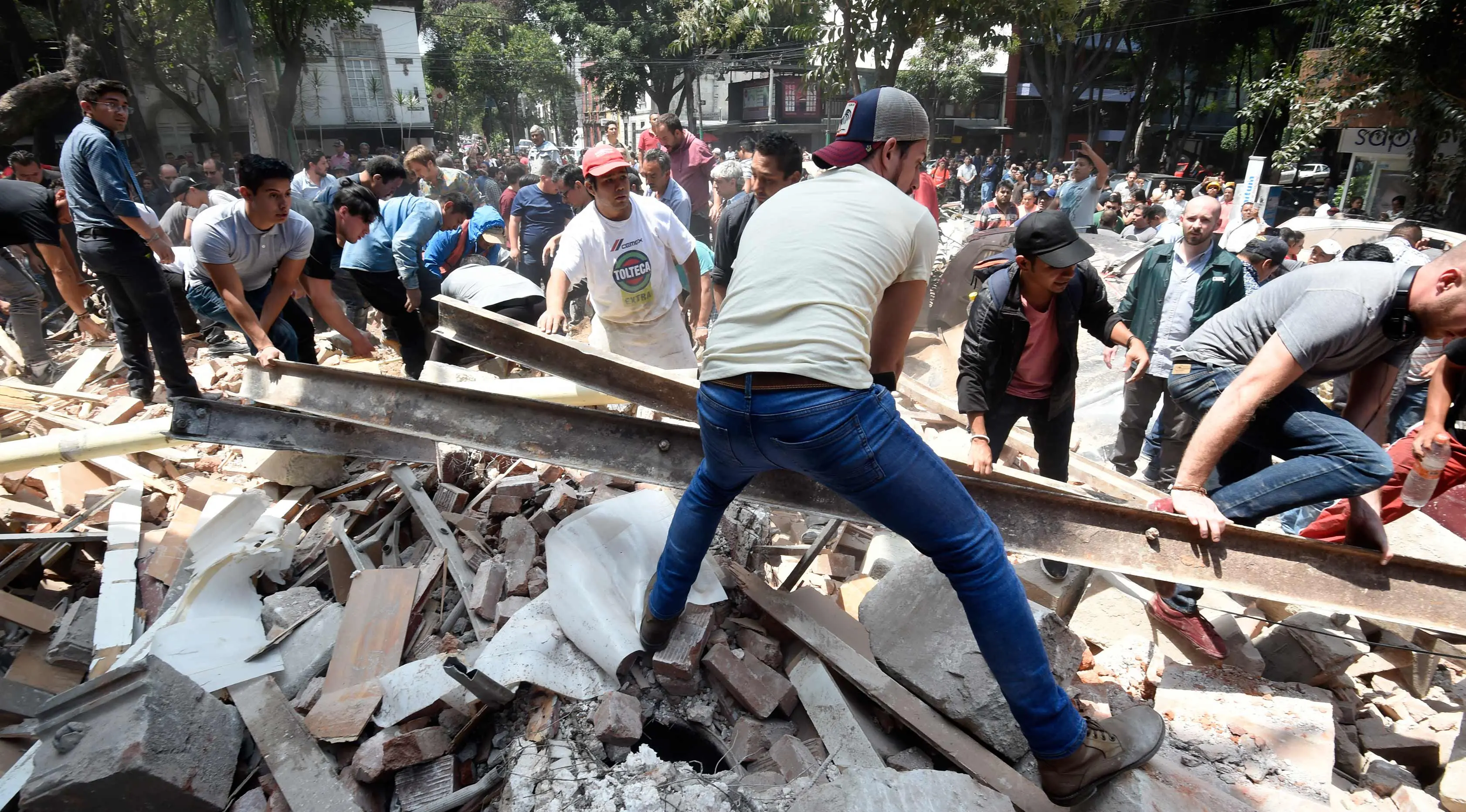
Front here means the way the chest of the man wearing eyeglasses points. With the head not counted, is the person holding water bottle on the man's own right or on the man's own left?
on the man's own right

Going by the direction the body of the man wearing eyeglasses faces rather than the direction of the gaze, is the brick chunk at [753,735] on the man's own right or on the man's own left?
on the man's own right

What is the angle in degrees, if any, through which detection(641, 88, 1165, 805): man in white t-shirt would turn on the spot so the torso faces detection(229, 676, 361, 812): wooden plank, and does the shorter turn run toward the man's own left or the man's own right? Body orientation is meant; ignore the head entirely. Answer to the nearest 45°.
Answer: approximately 135° to the man's own left

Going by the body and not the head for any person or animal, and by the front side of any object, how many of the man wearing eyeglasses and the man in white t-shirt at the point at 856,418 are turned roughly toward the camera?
0

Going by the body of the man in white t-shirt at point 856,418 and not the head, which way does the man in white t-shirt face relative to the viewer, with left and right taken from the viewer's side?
facing away from the viewer and to the right of the viewer

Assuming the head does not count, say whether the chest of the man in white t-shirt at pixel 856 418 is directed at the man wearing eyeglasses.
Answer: no

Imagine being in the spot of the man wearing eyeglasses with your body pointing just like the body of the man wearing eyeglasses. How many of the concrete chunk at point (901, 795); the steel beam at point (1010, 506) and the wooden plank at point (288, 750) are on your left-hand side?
0

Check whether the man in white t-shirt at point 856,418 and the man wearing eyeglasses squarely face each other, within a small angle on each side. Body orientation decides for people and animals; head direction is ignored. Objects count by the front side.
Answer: no

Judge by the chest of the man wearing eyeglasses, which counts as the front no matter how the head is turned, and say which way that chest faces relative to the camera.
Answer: to the viewer's right

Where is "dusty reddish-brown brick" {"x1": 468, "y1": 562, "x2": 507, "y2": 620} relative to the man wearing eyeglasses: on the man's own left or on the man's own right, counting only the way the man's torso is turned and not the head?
on the man's own right

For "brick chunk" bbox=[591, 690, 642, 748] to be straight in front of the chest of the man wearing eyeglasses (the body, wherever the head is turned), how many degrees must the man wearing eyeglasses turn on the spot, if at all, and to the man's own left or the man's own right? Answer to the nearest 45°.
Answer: approximately 90° to the man's own right

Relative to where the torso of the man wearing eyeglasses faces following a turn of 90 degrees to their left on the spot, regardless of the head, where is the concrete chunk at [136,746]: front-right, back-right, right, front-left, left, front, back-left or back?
back

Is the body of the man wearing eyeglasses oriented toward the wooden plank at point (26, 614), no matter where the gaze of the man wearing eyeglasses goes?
no

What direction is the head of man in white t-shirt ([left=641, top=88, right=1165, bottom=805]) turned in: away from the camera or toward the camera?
away from the camera

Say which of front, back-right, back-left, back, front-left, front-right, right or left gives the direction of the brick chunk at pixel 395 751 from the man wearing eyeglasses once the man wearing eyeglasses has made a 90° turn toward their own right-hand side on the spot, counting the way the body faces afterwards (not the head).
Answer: front

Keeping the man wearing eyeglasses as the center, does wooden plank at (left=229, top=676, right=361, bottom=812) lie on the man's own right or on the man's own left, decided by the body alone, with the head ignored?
on the man's own right

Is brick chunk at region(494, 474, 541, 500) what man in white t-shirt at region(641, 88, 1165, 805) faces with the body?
no
